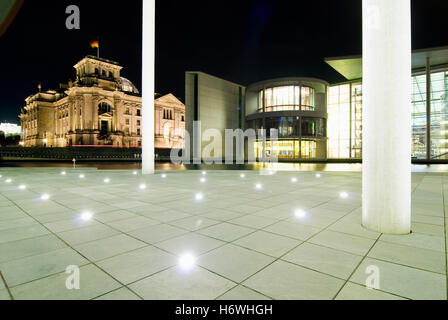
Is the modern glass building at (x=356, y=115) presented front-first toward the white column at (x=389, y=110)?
yes

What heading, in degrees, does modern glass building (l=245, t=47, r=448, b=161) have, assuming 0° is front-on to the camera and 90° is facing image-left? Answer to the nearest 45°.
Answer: approximately 0°

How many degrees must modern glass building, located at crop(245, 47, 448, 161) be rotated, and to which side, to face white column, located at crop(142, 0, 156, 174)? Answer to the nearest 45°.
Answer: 0° — it already faces it
